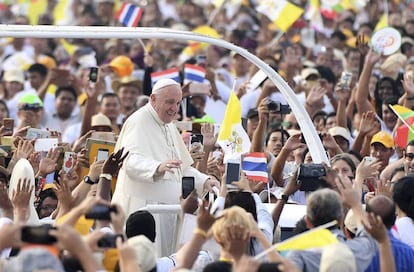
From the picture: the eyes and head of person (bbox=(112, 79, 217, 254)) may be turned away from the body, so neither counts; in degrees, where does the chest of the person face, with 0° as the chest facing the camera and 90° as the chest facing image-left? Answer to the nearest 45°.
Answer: approximately 315°
